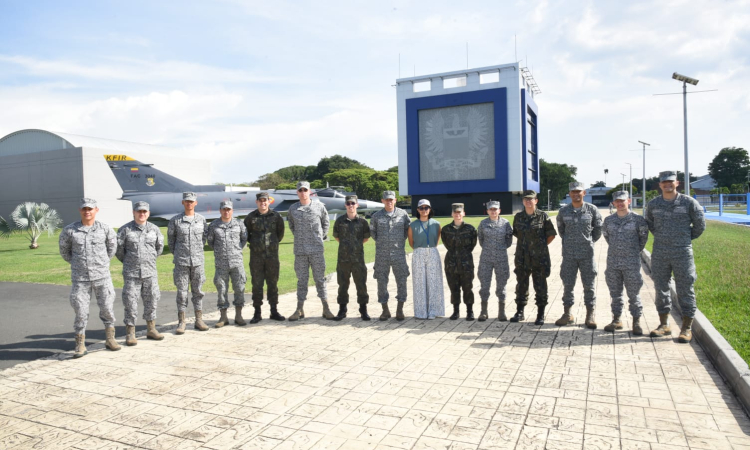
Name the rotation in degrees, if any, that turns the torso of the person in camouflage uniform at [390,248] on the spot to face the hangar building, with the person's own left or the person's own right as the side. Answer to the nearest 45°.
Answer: approximately 135° to the person's own right

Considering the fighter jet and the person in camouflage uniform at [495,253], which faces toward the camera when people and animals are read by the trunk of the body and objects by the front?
the person in camouflage uniform

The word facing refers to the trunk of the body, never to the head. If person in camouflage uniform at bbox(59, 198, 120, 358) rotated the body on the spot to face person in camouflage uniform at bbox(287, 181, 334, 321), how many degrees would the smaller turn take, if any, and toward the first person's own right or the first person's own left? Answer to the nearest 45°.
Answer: approximately 90° to the first person's own left

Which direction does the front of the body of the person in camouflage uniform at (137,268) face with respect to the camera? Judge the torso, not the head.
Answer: toward the camera

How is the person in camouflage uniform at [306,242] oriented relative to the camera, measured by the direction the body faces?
toward the camera

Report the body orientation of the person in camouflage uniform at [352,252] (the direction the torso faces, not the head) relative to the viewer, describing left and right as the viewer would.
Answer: facing the viewer

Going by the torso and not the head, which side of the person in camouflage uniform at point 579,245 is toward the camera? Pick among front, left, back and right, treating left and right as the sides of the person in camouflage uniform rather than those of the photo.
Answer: front

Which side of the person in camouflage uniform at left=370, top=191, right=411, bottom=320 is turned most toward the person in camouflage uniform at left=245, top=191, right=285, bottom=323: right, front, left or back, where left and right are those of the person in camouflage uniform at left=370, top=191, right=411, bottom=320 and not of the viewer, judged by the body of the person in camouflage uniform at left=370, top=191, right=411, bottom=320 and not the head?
right

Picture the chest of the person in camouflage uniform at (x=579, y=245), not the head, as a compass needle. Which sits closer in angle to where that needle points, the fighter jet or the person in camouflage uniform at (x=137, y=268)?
the person in camouflage uniform
